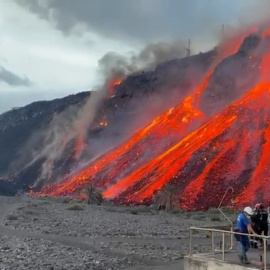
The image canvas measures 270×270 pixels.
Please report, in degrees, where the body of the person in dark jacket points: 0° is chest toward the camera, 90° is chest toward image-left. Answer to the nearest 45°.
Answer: approximately 180°
